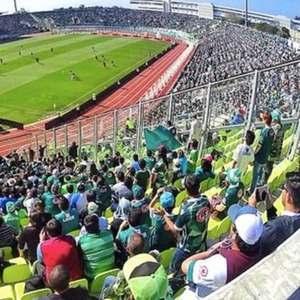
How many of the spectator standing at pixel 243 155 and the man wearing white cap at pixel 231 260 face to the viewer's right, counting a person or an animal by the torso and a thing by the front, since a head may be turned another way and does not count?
0

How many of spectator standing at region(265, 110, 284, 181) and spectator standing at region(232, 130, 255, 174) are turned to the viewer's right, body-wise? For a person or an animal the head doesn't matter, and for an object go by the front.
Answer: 0

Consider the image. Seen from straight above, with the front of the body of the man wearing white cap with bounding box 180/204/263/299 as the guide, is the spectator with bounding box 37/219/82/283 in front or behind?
in front

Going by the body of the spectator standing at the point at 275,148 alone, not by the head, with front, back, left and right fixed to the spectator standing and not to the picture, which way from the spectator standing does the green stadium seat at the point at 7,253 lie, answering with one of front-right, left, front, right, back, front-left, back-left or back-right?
front-left

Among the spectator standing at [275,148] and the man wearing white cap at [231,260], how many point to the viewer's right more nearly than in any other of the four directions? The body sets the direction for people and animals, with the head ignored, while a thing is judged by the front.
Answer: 0

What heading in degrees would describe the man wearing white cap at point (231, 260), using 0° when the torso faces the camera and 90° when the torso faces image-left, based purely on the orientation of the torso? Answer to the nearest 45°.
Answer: approximately 135°

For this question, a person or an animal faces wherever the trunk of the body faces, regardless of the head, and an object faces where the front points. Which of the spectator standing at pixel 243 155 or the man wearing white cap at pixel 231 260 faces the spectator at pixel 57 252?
the man wearing white cap

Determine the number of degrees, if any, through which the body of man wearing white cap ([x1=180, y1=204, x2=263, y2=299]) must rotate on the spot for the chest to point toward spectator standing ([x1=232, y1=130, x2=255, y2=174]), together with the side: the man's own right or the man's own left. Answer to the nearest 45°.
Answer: approximately 45° to the man's own right

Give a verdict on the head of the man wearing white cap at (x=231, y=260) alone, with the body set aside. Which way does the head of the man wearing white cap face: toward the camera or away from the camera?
away from the camera

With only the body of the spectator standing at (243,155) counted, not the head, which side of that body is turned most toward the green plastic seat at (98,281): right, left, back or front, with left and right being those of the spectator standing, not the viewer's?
left

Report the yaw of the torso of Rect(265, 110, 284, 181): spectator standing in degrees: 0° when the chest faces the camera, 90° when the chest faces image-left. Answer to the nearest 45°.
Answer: approximately 90°
